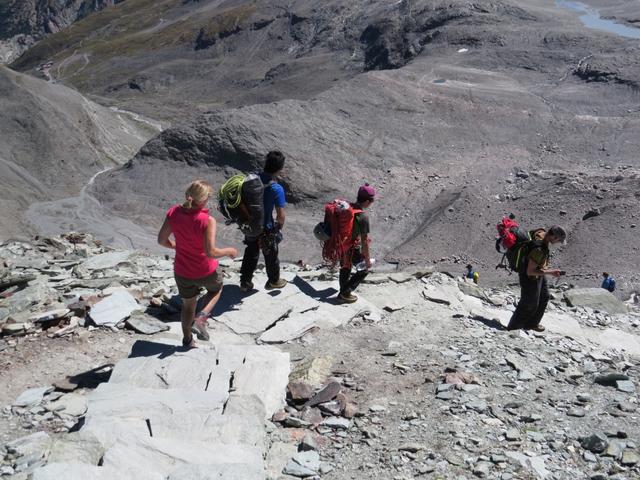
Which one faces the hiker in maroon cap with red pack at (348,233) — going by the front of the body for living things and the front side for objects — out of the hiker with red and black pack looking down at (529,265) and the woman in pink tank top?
the woman in pink tank top

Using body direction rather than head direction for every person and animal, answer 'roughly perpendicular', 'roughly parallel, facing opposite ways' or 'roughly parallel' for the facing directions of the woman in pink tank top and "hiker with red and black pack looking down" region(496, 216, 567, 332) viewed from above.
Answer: roughly perpendicular

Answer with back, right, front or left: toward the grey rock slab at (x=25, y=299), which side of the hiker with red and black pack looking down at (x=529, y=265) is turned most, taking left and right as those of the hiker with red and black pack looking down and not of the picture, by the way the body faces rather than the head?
back

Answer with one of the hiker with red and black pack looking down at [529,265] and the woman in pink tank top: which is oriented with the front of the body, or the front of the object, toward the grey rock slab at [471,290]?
the woman in pink tank top

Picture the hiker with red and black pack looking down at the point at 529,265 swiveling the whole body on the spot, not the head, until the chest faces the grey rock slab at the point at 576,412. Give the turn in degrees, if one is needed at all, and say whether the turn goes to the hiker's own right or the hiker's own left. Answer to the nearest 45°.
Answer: approximately 90° to the hiker's own right

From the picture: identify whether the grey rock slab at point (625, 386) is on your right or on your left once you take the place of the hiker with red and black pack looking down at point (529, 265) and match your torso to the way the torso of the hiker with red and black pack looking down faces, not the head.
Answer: on your right

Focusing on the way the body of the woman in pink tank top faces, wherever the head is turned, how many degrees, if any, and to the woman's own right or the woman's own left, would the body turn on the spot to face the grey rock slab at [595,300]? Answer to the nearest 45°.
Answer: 0° — they already face it

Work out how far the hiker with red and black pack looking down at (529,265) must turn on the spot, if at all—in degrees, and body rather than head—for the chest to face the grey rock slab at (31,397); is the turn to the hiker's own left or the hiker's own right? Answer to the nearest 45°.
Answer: approximately 135° to the hiker's own right

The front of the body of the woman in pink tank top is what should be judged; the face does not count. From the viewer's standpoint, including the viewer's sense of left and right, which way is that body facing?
facing away from the viewer and to the right of the viewer

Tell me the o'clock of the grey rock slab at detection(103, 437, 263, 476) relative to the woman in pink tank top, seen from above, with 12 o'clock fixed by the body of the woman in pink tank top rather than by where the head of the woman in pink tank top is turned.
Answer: The grey rock slab is roughly at 5 o'clock from the woman in pink tank top.

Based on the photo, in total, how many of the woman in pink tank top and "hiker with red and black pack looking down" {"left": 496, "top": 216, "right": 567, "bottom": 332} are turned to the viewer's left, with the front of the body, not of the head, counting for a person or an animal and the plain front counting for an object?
0

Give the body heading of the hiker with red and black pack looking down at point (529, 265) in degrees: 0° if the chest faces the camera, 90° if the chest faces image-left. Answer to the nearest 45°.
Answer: approximately 270°

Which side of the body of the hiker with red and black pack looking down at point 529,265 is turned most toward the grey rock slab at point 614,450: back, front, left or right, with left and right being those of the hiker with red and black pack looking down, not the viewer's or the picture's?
right
